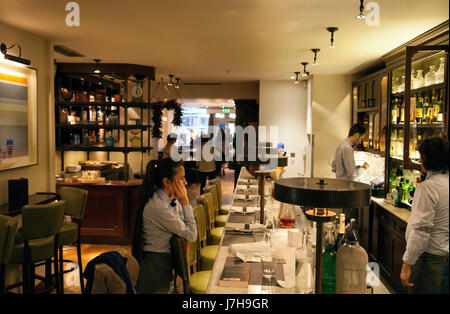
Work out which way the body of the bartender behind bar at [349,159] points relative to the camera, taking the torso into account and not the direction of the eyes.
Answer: to the viewer's right

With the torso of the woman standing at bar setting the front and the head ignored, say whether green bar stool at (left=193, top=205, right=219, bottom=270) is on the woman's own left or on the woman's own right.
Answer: on the woman's own left

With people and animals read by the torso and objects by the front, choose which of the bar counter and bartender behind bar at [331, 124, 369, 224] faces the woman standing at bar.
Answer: the bar counter

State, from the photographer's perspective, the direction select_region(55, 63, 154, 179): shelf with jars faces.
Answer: facing the viewer

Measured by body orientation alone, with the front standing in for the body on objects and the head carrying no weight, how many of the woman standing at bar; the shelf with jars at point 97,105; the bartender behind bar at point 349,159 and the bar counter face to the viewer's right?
2

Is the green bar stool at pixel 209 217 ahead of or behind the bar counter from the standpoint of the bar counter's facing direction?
ahead

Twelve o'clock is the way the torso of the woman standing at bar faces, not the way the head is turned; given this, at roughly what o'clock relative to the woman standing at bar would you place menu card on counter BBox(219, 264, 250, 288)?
The menu card on counter is roughly at 2 o'clock from the woman standing at bar.

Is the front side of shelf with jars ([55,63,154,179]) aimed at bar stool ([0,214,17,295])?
yes

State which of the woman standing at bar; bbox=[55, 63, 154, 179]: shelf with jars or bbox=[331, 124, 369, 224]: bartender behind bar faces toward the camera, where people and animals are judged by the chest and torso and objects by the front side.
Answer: the shelf with jars

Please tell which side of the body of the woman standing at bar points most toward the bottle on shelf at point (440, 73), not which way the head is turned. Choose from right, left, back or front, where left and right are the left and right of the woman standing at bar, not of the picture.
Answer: front

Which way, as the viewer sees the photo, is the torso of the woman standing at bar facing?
to the viewer's right

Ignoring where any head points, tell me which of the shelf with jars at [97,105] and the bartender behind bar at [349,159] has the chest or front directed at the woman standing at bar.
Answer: the shelf with jars

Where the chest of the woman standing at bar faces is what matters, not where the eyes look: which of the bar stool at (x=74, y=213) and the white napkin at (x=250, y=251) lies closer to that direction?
the white napkin
